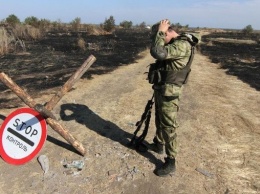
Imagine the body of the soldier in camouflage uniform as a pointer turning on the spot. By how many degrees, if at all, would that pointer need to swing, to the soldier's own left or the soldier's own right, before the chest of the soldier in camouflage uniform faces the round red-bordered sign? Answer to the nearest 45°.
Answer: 0° — they already face it

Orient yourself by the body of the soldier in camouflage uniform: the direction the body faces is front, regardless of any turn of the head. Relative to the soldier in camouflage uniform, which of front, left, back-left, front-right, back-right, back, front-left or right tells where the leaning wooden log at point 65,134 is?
front

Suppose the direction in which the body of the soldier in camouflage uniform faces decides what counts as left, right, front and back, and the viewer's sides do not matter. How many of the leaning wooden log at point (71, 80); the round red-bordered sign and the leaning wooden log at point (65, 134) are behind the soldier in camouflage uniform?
0

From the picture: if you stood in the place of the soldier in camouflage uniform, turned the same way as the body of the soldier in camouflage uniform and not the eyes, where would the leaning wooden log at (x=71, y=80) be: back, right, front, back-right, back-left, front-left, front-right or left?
front

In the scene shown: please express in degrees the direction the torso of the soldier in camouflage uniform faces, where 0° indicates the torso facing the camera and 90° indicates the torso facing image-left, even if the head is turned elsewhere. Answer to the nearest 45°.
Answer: approximately 90°

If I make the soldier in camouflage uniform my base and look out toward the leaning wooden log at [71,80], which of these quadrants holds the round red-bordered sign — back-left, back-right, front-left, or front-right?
front-left

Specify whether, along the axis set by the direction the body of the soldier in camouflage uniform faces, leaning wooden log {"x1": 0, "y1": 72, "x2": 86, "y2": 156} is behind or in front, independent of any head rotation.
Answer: in front
